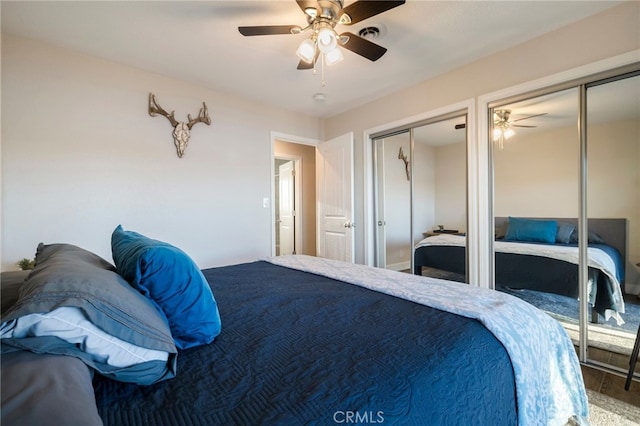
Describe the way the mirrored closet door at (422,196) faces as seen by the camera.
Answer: facing the viewer and to the left of the viewer

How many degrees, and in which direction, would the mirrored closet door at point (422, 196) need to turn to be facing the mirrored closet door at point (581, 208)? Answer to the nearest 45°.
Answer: approximately 90° to its left

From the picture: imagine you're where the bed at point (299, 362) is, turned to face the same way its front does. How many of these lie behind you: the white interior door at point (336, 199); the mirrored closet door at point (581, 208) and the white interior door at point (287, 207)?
0

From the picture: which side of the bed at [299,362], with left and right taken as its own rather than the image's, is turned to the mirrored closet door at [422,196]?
front

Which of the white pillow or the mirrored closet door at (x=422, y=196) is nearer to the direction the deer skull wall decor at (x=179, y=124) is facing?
the white pillow

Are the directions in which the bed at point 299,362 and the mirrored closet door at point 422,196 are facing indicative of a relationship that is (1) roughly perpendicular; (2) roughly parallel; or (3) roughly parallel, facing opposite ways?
roughly parallel, facing opposite ways

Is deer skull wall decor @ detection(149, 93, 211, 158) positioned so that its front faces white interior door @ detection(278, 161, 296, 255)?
no

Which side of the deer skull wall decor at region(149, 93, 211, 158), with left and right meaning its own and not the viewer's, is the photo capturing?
front

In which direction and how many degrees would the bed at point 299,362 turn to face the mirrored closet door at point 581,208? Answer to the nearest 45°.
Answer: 0° — it already faces it

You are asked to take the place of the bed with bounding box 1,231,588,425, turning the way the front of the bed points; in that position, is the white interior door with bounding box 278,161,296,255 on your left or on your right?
on your left

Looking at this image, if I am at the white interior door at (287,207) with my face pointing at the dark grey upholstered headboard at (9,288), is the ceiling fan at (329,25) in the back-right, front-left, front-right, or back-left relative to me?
front-left

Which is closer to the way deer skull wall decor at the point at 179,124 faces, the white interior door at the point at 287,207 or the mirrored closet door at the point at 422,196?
the mirrored closet door

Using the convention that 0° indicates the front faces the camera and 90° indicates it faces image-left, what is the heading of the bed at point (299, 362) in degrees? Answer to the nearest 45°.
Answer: approximately 225°

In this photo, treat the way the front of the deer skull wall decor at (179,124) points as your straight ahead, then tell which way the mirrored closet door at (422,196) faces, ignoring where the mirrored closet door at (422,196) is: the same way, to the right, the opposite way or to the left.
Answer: to the right

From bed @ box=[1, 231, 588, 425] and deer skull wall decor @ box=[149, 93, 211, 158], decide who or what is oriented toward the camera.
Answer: the deer skull wall decor

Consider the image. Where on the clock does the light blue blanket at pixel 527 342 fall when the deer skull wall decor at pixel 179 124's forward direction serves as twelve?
The light blue blanket is roughly at 11 o'clock from the deer skull wall decor.

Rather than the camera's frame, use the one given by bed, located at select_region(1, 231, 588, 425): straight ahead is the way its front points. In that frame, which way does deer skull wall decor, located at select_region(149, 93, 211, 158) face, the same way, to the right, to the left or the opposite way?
to the right
